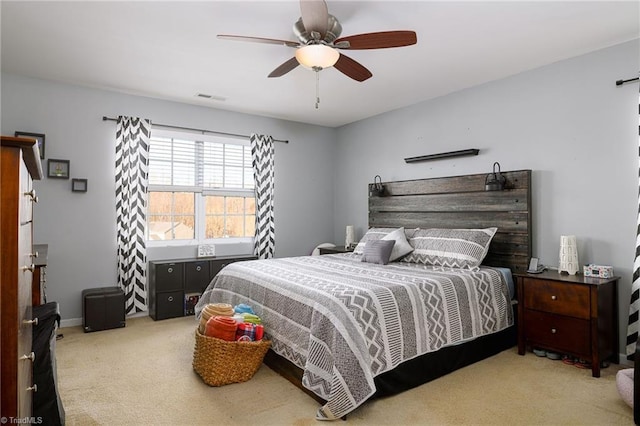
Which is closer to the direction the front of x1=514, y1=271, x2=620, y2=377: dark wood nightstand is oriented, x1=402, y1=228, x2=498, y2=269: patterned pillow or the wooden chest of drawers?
the wooden chest of drawers

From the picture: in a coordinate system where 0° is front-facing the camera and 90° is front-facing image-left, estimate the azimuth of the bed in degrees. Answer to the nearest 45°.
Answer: approximately 45°

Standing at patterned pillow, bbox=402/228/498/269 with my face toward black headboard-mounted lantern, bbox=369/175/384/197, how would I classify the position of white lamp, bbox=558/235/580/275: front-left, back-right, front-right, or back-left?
back-right

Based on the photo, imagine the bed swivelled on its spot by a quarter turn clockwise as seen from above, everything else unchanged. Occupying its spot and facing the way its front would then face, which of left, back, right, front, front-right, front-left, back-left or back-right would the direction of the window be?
front

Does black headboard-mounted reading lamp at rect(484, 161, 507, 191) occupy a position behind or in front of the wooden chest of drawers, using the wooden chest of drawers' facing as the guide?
in front

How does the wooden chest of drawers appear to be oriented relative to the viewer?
to the viewer's right

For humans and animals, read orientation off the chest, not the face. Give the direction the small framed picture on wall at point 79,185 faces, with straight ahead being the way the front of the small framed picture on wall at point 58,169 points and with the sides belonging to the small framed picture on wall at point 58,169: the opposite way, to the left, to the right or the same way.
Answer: the same way

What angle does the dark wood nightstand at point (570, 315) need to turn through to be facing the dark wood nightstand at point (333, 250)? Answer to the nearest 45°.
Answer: approximately 45° to its right

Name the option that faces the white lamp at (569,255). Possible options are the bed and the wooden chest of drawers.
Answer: the wooden chest of drawers

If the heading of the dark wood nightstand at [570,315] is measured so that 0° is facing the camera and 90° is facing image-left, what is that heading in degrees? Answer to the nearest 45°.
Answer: approximately 45°

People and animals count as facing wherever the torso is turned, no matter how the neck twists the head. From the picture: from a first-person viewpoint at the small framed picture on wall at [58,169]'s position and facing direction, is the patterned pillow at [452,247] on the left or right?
on its left

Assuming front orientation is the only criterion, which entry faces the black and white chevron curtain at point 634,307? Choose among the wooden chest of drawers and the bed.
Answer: the wooden chest of drawers
